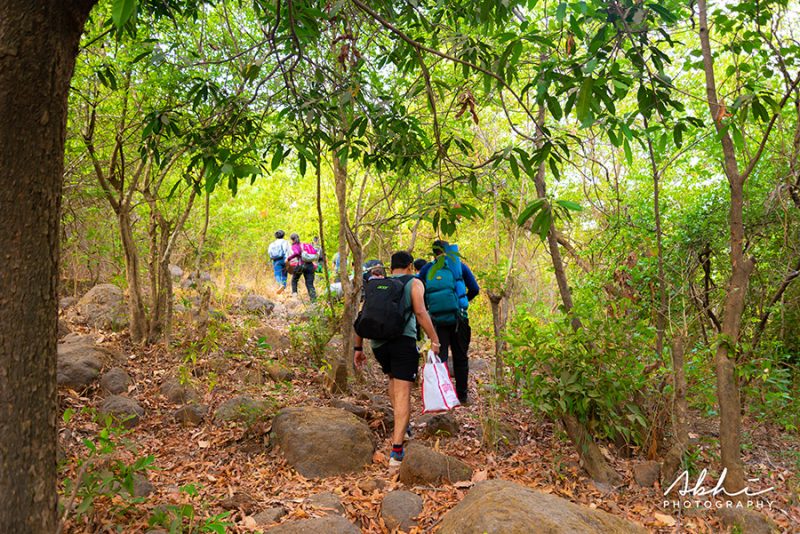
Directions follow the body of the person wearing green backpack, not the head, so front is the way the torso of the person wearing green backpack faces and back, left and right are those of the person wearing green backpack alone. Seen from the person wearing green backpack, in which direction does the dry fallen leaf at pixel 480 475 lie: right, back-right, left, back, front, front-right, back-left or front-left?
back

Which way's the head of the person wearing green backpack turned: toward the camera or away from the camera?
away from the camera

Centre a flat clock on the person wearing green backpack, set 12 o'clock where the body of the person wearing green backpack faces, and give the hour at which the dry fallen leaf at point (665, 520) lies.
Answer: The dry fallen leaf is roughly at 5 o'clock from the person wearing green backpack.

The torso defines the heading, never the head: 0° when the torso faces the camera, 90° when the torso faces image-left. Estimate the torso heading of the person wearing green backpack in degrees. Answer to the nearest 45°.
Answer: approximately 180°

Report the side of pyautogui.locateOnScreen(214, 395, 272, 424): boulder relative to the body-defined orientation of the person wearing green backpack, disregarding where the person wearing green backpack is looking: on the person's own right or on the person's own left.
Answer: on the person's own left

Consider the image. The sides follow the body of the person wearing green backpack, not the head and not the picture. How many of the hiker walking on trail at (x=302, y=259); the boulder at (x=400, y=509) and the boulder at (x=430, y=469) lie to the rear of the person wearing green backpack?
2

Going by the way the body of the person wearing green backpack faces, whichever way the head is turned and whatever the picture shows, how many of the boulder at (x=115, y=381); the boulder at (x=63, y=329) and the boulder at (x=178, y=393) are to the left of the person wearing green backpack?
3

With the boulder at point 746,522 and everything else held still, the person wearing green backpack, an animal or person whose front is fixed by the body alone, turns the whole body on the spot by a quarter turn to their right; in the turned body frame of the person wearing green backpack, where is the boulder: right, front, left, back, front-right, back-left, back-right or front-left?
front-right

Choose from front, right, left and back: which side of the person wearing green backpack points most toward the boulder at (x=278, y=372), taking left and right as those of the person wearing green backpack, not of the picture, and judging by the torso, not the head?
left

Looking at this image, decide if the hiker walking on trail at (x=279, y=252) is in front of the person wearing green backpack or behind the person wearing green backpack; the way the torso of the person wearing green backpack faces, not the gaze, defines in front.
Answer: in front

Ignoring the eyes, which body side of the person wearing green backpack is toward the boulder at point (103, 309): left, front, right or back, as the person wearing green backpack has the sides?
left

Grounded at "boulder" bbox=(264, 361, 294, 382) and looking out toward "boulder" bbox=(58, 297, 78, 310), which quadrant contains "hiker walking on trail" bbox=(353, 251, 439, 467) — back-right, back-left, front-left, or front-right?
back-left
